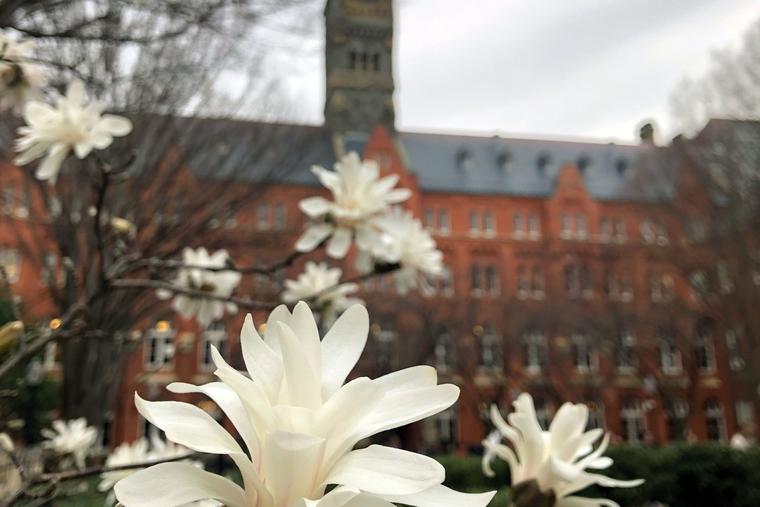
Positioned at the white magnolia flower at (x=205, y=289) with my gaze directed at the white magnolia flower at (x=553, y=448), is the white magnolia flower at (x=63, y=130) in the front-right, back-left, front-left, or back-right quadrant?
front-right

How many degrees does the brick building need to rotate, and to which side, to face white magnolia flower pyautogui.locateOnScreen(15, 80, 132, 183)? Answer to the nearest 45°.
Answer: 0° — it already faces it

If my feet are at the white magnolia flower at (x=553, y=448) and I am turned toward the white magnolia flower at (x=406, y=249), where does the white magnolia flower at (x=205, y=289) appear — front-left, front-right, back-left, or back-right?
front-left

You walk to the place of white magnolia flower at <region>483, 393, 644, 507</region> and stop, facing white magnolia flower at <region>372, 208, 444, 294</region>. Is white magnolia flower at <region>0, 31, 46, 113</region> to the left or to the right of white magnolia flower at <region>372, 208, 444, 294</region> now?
left

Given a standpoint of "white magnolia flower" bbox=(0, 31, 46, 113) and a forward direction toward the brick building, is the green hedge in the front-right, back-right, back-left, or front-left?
front-right

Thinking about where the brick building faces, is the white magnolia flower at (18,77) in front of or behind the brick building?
in front

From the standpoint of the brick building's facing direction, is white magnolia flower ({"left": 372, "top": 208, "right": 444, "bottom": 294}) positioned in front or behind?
in front

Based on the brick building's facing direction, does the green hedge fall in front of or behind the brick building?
in front

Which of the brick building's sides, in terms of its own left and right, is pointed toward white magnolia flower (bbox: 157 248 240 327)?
front

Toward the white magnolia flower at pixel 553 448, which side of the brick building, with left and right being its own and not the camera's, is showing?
front

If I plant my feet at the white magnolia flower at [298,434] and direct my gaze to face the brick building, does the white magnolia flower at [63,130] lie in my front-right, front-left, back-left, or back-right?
front-left

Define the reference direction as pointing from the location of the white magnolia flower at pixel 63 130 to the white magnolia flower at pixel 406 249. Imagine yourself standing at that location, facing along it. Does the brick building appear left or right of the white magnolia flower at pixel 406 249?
left

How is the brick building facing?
toward the camera
